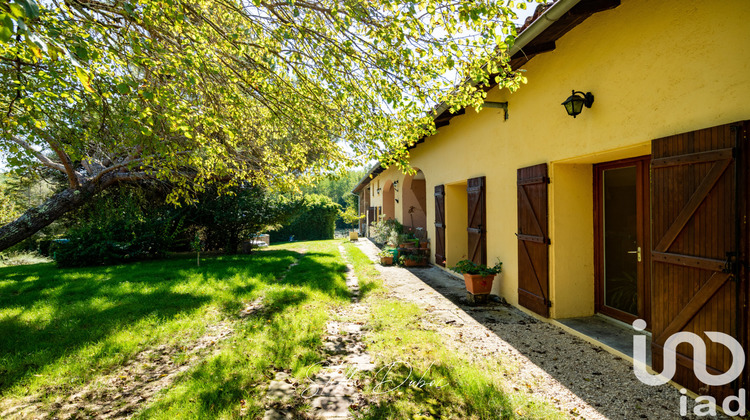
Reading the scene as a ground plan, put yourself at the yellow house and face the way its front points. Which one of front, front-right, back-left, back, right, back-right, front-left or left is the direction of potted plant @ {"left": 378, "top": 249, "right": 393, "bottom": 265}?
right

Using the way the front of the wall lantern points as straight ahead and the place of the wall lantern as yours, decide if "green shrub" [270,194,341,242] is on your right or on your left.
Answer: on your right

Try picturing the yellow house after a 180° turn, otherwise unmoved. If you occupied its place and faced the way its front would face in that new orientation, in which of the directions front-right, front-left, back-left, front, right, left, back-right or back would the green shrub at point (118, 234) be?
back-left

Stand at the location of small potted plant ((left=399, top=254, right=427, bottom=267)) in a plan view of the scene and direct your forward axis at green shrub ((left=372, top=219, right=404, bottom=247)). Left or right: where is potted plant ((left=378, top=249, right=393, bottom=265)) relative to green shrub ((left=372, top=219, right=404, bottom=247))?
left

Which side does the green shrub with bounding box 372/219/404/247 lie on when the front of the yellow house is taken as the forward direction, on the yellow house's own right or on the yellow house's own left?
on the yellow house's own right

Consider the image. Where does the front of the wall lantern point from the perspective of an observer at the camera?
facing the viewer and to the left of the viewer

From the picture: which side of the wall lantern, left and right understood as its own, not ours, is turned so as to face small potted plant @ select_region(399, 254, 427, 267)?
right
